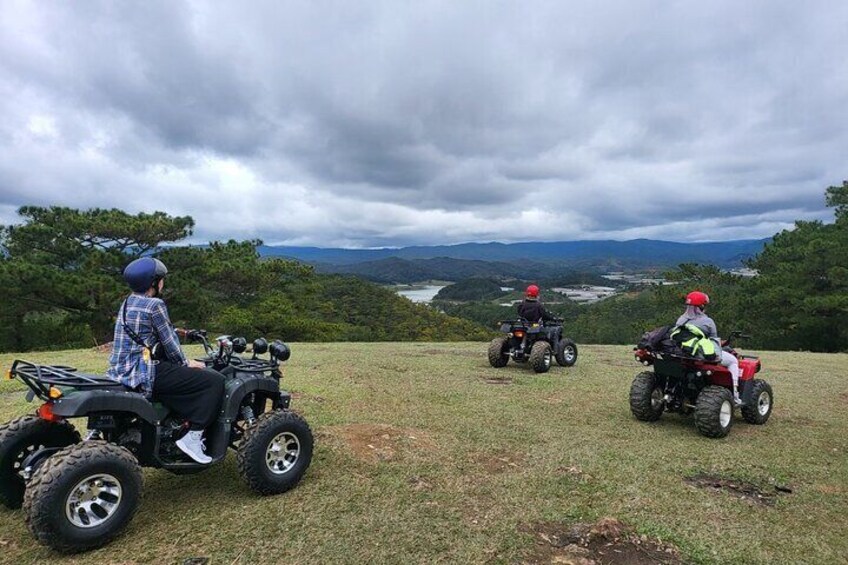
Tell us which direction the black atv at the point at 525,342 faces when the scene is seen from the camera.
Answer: facing away from the viewer and to the right of the viewer

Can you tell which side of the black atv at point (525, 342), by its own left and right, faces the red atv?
right

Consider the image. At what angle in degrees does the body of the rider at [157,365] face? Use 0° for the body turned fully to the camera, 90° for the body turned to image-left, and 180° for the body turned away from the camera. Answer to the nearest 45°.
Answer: approximately 225°

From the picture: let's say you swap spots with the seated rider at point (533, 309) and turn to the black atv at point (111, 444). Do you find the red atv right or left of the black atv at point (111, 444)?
left

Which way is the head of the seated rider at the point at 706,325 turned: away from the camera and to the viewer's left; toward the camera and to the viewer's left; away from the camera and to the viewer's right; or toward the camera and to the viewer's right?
away from the camera and to the viewer's right

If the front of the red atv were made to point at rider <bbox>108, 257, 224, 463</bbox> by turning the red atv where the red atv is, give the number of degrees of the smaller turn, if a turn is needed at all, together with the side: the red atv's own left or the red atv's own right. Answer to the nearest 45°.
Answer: approximately 180°

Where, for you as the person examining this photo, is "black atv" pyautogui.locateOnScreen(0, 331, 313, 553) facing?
facing away from the viewer and to the right of the viewer

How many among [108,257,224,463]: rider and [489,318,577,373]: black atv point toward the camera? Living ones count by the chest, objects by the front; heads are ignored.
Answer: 0

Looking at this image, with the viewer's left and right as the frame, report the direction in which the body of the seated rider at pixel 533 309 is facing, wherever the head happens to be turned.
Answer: facing away from the viewer

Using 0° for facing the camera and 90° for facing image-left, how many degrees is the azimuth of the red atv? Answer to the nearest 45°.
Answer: approximately 225°

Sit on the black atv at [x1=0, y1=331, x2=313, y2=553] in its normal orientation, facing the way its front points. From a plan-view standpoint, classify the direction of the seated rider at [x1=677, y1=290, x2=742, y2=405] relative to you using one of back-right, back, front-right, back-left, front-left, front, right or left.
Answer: front-right
